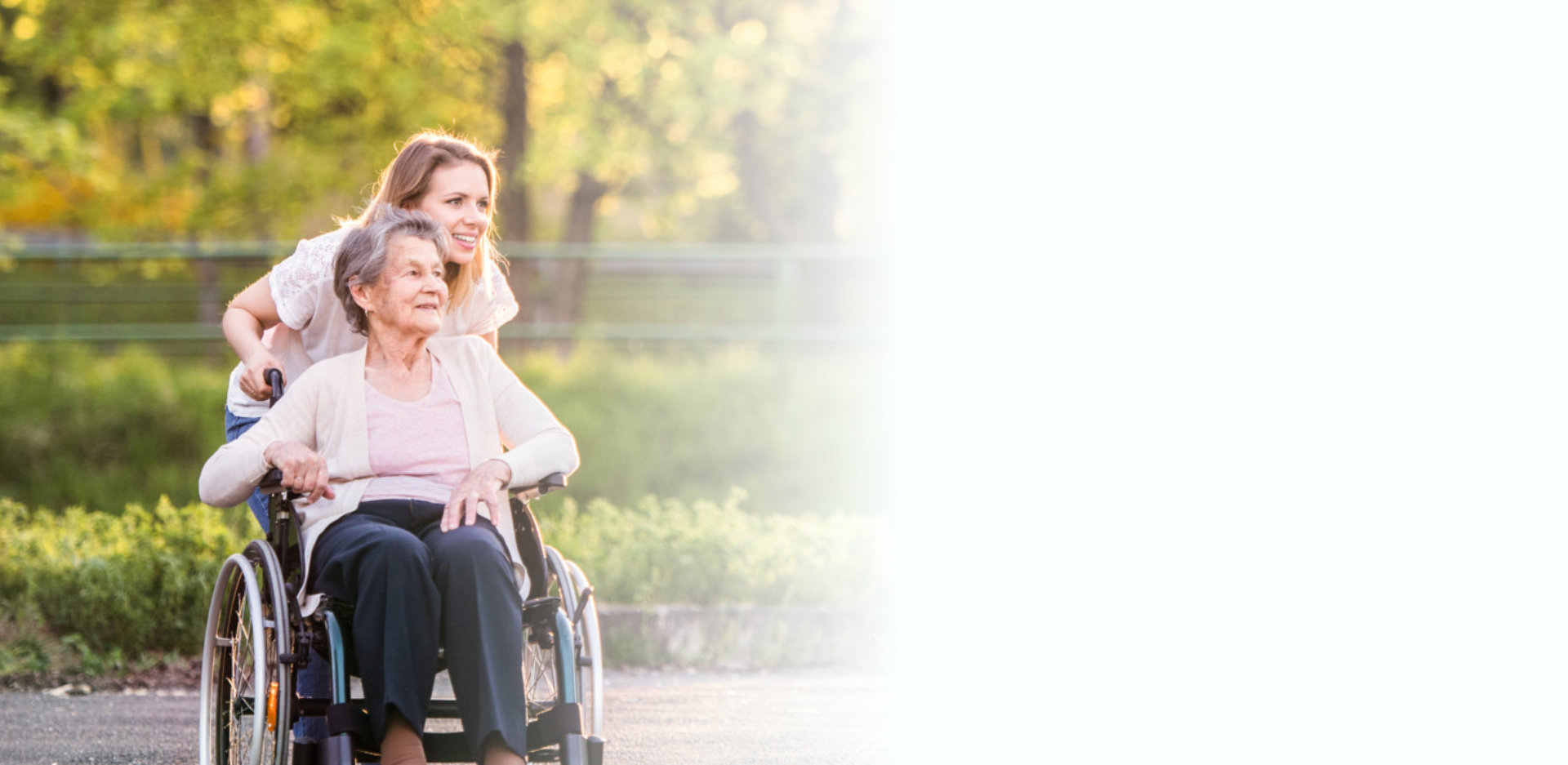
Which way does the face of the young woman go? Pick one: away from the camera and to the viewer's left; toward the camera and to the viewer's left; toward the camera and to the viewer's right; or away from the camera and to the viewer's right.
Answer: toward the camera and to the viewer's right

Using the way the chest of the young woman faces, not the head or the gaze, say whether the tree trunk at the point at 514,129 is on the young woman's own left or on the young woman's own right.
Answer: on the young woman's own left

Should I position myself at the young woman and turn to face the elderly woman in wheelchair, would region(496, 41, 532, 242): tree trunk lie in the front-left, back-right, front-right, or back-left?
back-left

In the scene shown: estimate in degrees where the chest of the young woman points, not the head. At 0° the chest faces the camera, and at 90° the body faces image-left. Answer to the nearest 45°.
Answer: approximately 315°

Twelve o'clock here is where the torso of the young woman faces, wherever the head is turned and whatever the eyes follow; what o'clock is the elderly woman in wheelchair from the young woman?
The elderly woman in wheelchair is roughly at 1 o'clock from the young woman.

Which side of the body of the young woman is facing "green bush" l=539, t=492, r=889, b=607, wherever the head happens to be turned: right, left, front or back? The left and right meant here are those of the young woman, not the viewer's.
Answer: left

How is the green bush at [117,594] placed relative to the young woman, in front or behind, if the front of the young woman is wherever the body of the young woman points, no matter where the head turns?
behind

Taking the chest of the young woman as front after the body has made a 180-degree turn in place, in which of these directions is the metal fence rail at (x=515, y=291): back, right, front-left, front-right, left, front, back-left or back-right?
front-right
